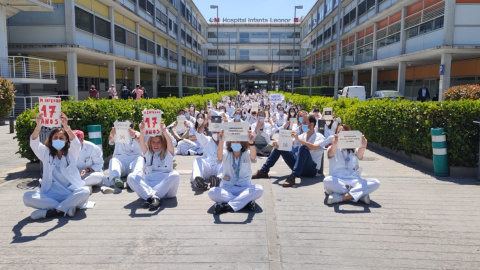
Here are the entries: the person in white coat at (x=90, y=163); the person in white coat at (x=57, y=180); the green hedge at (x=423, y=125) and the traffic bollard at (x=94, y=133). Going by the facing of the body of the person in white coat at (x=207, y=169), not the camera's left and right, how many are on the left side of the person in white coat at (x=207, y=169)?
1

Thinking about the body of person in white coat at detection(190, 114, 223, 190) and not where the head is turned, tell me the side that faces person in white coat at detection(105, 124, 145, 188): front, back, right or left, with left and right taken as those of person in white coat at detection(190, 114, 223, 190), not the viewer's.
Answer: right

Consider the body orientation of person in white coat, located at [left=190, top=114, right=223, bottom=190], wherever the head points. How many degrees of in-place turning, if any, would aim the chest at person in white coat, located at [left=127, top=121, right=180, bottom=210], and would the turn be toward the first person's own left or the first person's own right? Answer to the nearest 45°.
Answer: approximately 45° to the first person's own right

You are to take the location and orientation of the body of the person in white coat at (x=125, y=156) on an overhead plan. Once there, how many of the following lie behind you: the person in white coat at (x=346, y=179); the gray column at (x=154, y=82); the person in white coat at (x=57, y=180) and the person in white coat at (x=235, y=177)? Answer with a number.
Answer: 1

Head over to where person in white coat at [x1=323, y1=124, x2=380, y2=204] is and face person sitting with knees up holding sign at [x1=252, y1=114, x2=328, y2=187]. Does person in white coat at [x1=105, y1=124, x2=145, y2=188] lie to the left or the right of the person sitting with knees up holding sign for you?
left

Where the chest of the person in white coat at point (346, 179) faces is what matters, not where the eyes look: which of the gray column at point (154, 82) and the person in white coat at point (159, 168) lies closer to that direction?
the person in white coat

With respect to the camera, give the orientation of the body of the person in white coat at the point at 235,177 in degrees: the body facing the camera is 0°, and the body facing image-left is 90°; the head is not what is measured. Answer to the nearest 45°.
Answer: approximately 0°

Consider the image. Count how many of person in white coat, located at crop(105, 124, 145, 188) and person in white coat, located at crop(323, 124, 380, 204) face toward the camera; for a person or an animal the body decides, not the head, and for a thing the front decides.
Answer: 2

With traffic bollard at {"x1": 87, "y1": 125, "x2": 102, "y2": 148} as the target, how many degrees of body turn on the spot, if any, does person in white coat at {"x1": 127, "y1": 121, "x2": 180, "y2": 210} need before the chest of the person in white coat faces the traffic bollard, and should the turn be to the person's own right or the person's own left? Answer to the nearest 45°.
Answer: approximately 135° to the person's own right
